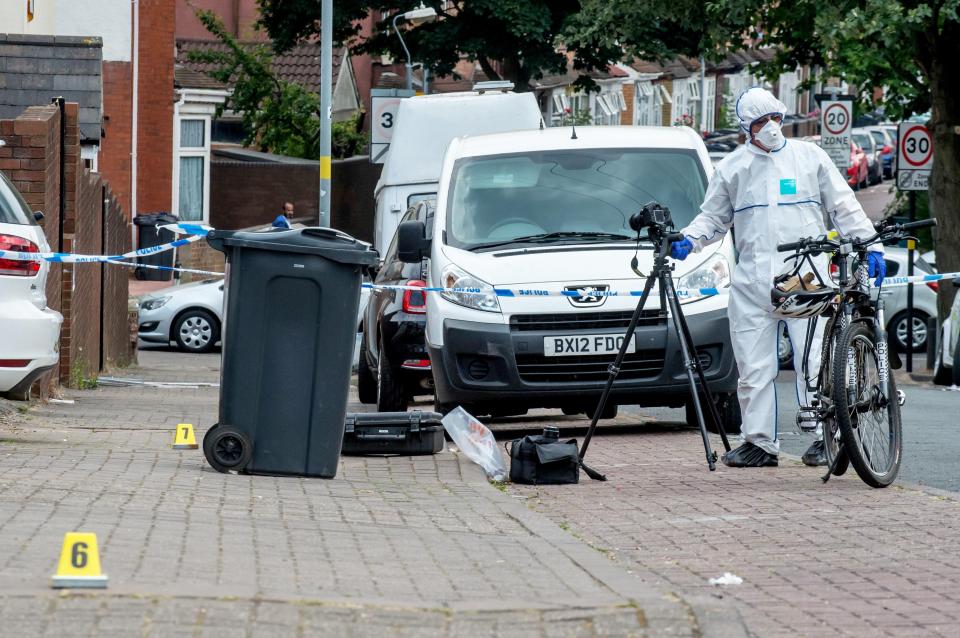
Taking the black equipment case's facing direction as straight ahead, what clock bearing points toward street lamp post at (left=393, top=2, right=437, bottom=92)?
The street lamp post is roughly at 6 o'clock from the black equipment case.

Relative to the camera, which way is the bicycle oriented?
toward the camera

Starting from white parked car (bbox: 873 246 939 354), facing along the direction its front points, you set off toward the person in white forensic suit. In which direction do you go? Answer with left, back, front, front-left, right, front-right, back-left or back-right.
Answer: front-left

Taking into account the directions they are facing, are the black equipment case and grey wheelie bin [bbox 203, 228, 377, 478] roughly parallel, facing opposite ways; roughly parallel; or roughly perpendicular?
roughly perpendicular

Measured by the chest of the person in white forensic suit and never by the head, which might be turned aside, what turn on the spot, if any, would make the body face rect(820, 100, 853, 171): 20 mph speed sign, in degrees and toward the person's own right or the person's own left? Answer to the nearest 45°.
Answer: approximately 180°

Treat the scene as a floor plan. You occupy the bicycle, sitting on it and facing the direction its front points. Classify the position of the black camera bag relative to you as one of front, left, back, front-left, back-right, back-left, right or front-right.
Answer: right

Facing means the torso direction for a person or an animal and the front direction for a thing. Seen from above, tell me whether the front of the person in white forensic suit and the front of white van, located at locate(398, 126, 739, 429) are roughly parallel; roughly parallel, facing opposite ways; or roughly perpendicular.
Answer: roughly parallel

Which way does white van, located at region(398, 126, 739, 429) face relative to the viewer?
toward the camera

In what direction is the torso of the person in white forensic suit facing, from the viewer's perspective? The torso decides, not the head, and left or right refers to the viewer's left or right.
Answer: facing the viewer

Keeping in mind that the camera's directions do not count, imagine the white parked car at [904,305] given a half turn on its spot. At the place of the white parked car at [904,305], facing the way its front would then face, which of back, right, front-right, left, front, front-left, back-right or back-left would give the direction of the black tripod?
back-right

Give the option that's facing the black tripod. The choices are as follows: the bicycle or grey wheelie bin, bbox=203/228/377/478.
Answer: the grey wheelie bin

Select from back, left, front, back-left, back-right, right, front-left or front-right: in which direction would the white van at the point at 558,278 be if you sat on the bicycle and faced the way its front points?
back-right

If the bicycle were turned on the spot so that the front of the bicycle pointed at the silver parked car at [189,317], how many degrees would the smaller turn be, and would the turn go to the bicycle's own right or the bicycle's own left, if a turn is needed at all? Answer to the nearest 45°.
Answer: approximately 135° to the bicycle's own right

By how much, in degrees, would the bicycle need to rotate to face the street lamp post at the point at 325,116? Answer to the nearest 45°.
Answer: approximately 135° to its right

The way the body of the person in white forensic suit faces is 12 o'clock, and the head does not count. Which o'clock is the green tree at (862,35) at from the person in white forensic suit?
The green tree is roughly at 6 o'clock from the person in white forensic suit.

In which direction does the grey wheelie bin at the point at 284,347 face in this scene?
to the viewer's right

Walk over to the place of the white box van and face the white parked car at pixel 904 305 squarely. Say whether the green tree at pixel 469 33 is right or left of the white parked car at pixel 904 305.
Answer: left
